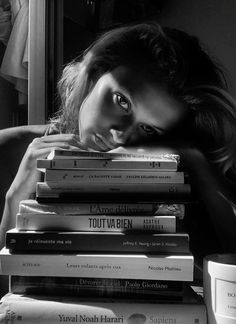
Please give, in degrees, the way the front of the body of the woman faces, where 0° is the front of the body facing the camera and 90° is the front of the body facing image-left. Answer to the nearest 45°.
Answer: approximately 0°
